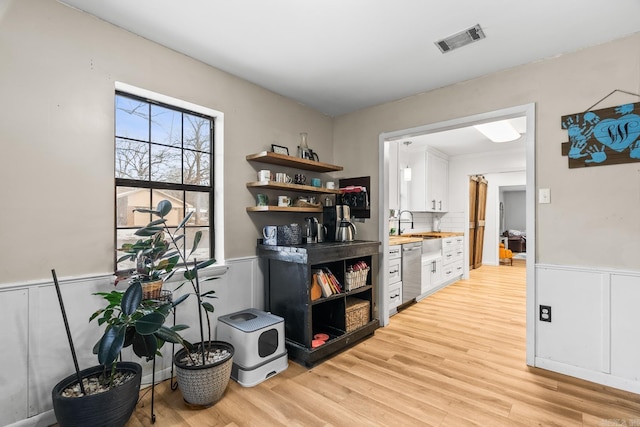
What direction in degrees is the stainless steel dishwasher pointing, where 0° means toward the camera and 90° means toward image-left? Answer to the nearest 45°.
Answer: approximately 315°

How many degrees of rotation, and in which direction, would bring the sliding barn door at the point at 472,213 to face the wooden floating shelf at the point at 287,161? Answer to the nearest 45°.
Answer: approximately 45° to its right

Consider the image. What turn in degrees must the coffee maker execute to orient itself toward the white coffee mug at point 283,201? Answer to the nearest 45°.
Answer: approximately 90° to its right

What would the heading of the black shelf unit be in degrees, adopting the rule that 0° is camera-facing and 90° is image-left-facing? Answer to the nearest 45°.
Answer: approximately 315°

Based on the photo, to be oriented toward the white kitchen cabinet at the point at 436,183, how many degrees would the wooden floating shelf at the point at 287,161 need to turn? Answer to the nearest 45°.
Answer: approximately 90° to its left

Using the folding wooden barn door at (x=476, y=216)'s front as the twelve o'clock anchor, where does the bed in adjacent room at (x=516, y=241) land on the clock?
The bed in adjacent room is roughly at 8 o'clock from the folding wooden barn door.

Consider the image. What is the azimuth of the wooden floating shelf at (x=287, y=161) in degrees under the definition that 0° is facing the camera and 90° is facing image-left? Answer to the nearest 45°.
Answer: approximately 315°
